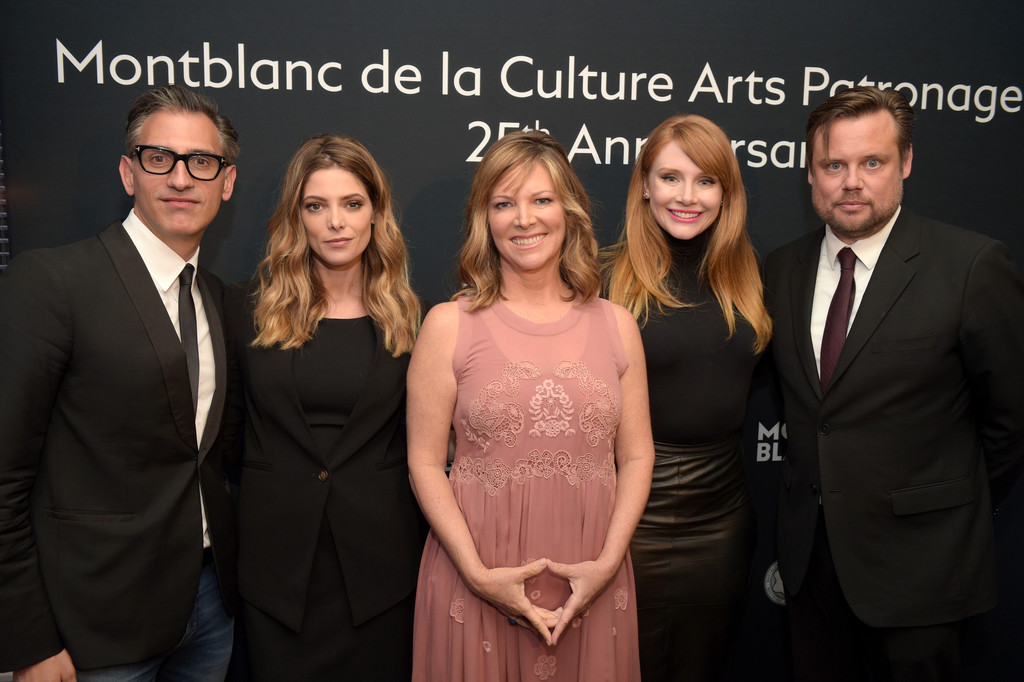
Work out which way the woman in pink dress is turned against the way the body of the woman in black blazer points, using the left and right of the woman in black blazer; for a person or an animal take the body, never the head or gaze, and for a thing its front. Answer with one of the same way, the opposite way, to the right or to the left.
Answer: the same way

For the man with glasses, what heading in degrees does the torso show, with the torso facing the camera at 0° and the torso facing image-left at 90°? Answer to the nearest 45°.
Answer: approximately 315°

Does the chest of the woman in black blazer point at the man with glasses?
no

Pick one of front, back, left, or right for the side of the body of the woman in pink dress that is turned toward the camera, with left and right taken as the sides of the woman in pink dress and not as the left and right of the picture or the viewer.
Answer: front

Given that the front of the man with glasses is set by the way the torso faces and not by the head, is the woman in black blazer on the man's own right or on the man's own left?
on the man's own left

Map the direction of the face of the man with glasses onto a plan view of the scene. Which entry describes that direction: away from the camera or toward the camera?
toward the camera

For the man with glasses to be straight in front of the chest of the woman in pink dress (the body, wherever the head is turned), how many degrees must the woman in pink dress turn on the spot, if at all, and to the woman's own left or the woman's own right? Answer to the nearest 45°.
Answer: approximately 90° to the woman's own right

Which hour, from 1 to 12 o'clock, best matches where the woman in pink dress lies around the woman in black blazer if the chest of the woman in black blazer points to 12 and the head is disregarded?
The woman in pink dress is roughly at 10 o'clock from the woman in black blazer.

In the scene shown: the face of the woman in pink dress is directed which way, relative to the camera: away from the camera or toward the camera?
toward the camera

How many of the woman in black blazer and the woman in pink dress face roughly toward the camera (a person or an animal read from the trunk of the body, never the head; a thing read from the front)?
2

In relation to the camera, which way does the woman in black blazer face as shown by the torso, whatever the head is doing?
toward the camera

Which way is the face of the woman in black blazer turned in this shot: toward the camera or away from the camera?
toward the camera

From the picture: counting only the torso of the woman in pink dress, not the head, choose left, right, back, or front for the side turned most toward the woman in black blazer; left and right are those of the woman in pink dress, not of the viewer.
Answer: right

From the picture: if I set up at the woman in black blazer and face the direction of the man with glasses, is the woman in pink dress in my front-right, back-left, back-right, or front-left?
back-left
